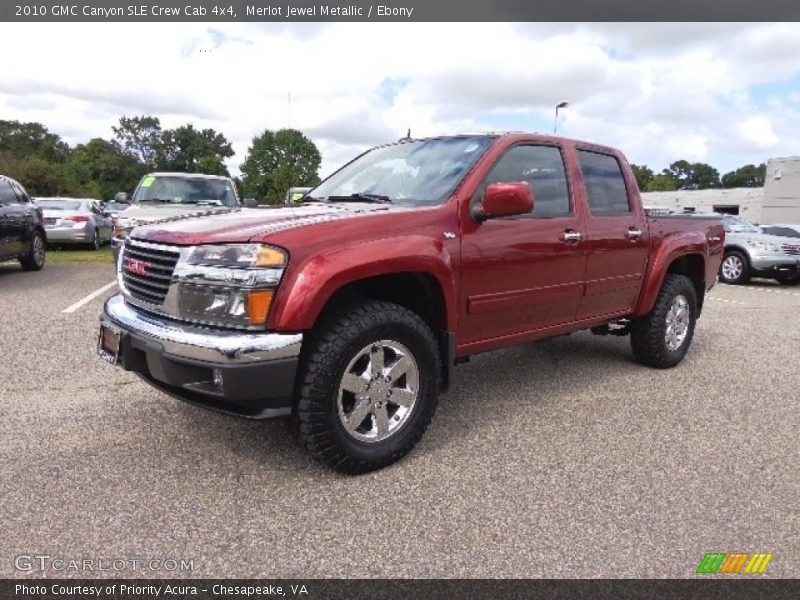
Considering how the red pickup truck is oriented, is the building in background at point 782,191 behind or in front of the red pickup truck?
behind

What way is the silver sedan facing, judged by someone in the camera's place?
facing away from the viewer and to the right of the viewer

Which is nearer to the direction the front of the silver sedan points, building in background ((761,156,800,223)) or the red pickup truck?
the building in background

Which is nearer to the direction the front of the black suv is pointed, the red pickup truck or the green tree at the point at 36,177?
the green tree

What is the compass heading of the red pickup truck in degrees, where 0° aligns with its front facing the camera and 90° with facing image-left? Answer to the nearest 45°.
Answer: approximately 45°

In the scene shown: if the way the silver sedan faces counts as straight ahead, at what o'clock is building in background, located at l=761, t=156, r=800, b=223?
The building in background is roughly at 1 o'clock from the silver sedan.

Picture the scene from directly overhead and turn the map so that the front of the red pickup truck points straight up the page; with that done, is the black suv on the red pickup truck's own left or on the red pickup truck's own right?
on the red pickup truck's own right

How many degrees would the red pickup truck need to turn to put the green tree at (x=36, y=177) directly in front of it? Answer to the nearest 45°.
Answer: approximately 90° to its right

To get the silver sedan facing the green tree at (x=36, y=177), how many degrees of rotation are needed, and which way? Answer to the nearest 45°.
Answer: approximately 45° to its left
